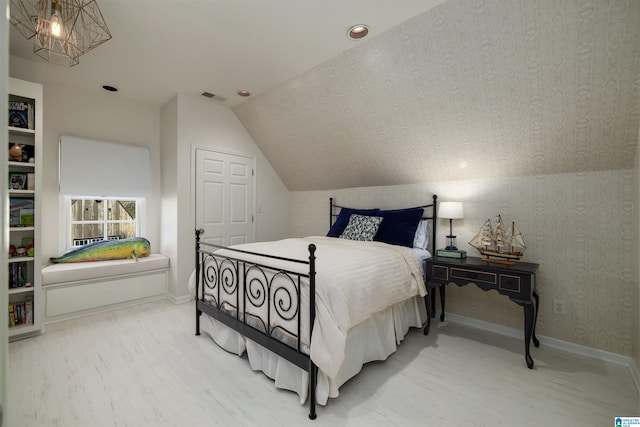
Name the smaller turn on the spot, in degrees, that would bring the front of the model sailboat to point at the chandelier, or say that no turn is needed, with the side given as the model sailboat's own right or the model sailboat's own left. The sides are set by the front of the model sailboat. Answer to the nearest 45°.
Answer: approximately 45° to the model sailboat's own left

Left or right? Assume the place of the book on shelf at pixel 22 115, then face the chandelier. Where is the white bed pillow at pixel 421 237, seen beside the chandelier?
left

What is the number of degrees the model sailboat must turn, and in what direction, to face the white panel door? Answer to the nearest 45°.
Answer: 0° — it already faces it

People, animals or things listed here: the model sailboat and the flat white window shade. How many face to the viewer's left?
1

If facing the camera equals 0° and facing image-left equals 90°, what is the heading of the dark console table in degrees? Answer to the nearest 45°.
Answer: approximately 45°

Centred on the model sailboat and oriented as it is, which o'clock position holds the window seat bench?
The window seat bench is roughly at 11 o'clock from the model sailboat.

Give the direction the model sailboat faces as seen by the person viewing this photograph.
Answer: facing to the left of the viewer

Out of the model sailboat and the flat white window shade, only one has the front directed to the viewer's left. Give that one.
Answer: the model sailboat

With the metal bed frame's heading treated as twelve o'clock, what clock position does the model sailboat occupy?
The model sailboat is roughly at 7 o'clock from the metal bed frame.
